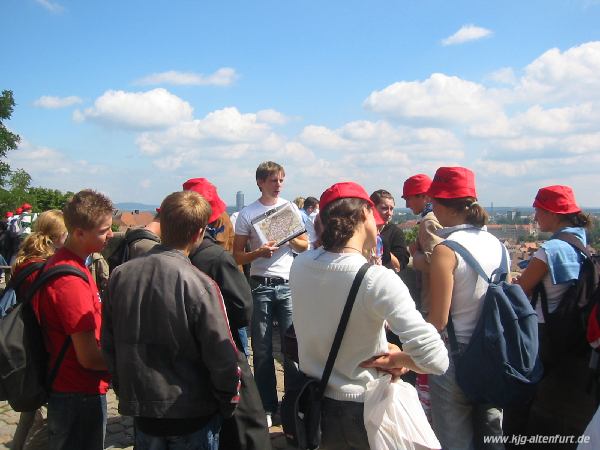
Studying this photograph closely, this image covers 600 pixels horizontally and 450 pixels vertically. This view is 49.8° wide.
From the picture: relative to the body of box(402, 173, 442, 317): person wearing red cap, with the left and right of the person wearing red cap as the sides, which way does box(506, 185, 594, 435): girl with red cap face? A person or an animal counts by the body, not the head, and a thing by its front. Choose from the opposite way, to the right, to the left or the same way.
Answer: the same way

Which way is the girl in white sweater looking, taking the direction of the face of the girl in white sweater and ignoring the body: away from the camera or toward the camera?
away from the camera

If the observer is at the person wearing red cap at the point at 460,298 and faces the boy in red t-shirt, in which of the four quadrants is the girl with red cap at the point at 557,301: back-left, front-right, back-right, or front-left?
back-right

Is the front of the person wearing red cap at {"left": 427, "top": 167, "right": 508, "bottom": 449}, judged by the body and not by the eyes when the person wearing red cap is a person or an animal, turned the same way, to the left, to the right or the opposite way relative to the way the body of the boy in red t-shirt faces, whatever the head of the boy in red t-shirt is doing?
to the left

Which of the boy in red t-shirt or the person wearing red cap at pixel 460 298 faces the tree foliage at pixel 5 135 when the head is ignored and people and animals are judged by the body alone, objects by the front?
the person wearing red cap

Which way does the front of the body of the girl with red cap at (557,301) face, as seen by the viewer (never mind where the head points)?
to the viewer's left

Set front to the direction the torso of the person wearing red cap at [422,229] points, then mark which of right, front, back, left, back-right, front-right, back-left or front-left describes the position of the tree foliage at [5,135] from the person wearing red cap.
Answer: front-right

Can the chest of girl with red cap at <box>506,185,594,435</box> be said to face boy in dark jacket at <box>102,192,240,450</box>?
no

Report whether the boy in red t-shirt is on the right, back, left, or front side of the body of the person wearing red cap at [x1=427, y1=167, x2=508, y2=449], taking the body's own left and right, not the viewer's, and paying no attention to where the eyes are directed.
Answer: left

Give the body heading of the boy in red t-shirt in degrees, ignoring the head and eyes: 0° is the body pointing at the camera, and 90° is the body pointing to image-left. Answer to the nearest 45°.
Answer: approximately 270°

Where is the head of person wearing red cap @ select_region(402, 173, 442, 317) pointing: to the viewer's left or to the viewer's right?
to the viewer's left

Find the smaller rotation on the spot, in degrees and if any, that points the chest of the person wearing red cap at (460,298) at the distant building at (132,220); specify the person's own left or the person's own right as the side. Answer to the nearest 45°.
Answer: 0° — they already face it

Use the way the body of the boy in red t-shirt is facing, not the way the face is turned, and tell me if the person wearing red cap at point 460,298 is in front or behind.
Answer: in front

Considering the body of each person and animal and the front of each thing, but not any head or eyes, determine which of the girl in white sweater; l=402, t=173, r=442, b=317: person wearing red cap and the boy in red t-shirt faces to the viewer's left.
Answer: the person wearing red cap

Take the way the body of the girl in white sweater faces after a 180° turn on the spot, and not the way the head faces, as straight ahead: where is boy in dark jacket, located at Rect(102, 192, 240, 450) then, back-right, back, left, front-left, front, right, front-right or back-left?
front-right

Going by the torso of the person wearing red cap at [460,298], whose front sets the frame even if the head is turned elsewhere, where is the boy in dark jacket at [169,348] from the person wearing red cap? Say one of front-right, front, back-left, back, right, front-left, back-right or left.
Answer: left

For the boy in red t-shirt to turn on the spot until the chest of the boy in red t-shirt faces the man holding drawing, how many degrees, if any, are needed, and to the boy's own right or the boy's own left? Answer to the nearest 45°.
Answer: approximately 45° to the boy's own left

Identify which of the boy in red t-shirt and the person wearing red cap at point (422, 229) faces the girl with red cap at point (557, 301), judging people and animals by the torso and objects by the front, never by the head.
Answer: the boy in red t-shirt
